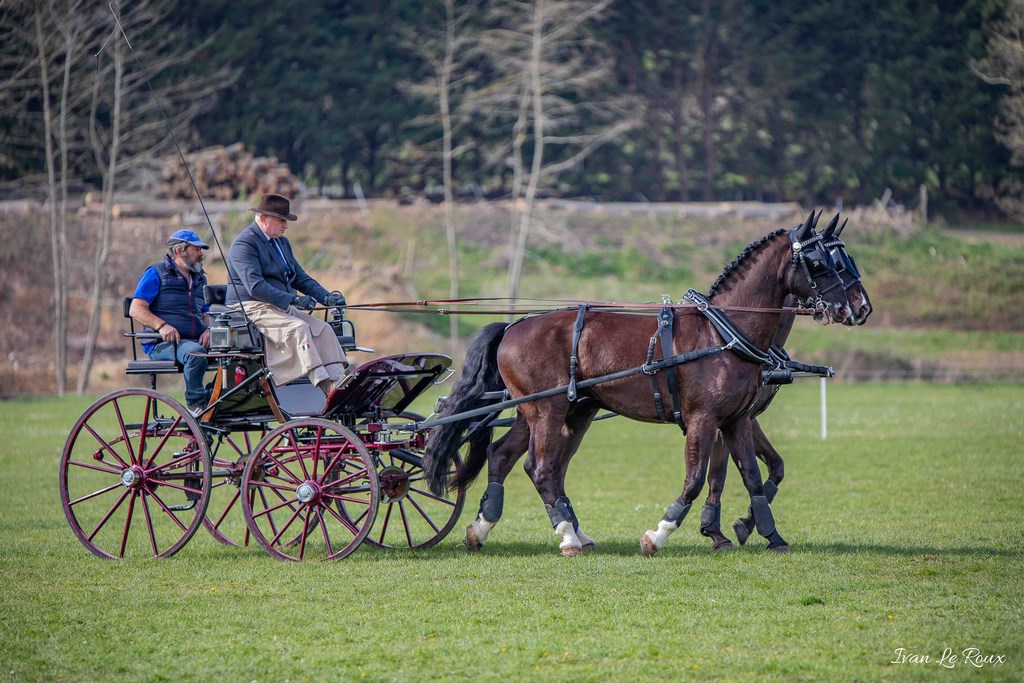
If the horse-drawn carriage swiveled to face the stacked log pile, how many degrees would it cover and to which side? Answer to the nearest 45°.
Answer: approximately 90° to its left

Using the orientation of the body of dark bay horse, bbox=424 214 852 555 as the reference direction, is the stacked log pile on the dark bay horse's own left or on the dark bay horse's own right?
on the dark bay horse's own left

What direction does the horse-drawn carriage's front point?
to the viewer's right

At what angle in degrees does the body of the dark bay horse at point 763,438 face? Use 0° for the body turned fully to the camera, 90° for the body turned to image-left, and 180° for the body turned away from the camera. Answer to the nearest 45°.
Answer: approximately 270°

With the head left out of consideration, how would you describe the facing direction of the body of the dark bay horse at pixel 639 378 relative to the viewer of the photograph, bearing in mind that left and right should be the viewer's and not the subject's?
facing to the right of the viewer

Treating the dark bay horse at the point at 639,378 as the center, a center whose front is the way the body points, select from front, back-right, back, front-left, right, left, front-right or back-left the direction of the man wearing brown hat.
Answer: back

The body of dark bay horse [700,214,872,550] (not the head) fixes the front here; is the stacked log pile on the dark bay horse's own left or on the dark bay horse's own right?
on the dark bay horse's own left

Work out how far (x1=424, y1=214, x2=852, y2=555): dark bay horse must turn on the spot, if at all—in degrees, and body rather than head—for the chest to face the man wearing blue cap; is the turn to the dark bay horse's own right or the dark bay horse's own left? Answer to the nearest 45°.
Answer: approximately 180°

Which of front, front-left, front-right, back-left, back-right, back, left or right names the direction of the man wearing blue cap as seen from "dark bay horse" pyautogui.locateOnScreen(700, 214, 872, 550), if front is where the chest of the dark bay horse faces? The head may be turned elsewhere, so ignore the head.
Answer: back
